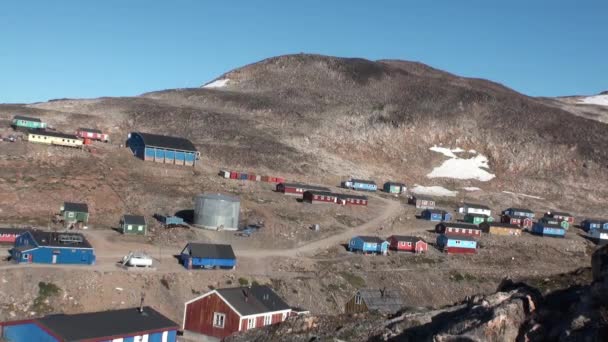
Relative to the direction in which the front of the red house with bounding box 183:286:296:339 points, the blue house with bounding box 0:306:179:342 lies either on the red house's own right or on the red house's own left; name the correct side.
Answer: on the red house's own right
